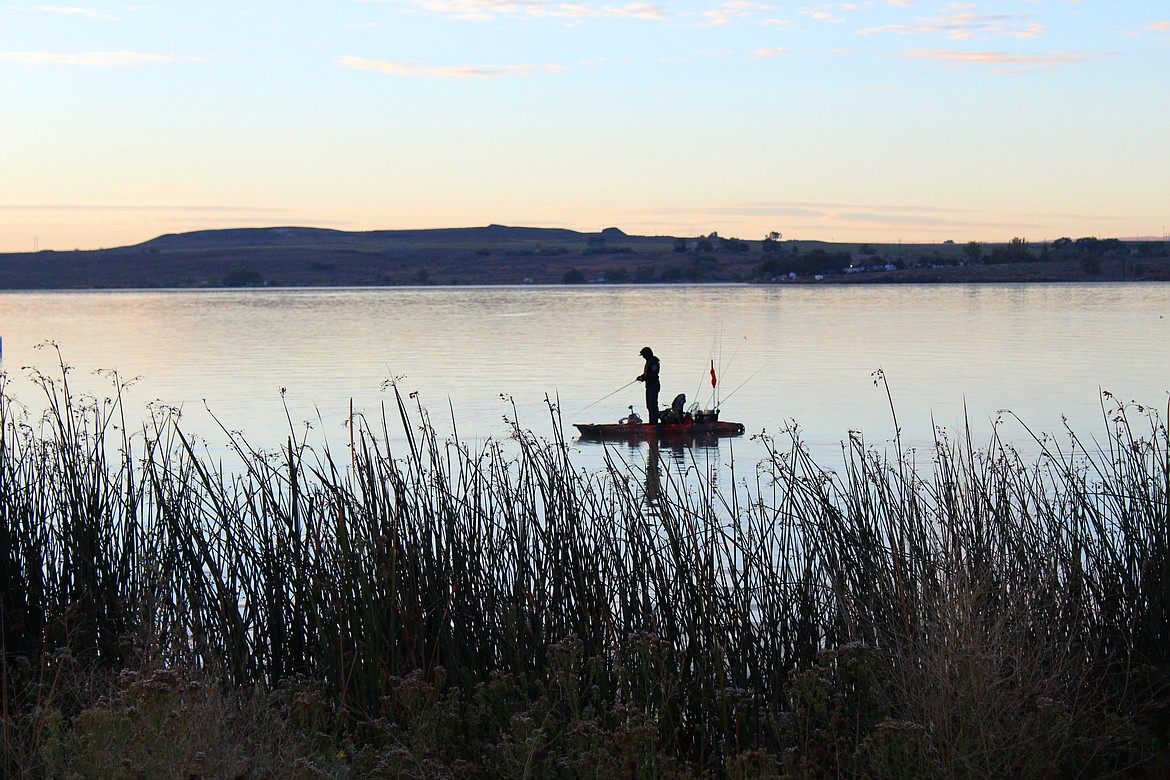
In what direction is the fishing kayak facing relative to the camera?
to the viewer's left

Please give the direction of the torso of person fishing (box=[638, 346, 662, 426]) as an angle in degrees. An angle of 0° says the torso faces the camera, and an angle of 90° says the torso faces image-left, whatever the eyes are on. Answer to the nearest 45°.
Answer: approximately 90°
